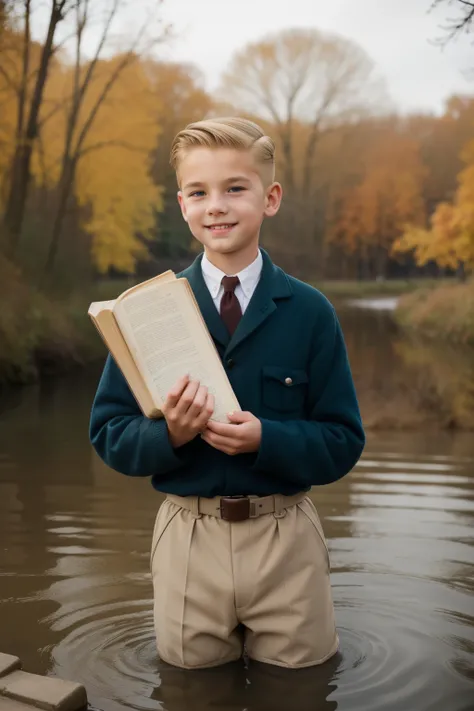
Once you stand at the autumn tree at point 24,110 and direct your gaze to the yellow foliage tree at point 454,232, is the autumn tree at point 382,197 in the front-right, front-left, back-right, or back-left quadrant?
front-left

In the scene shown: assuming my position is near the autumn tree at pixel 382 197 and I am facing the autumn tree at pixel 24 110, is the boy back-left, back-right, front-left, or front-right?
front-left

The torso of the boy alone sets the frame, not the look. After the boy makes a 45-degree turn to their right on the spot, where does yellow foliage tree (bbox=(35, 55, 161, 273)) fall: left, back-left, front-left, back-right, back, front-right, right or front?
back-right

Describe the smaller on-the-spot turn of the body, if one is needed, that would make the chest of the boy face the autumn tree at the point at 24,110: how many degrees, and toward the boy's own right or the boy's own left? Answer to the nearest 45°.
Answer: approximately 180°

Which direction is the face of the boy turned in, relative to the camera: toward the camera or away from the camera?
toward the camera

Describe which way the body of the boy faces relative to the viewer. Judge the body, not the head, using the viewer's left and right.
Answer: facing the viewer

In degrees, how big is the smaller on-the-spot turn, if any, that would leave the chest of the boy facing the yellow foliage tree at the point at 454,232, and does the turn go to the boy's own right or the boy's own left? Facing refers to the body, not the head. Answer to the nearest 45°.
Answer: approximately 180°

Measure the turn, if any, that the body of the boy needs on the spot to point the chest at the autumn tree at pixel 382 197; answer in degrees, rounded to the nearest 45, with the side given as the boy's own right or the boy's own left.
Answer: approximately 180°
